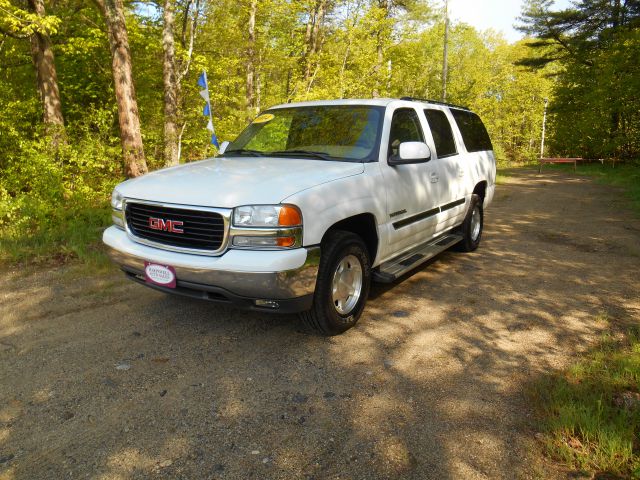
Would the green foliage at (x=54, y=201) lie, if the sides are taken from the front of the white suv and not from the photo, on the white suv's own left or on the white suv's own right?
on the white suv's own right

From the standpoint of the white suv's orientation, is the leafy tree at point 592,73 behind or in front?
behind

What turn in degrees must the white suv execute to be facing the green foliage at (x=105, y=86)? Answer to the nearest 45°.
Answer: approximately 90° to its right

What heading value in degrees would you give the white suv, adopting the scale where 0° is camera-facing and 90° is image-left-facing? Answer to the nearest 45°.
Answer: approximately 45°
